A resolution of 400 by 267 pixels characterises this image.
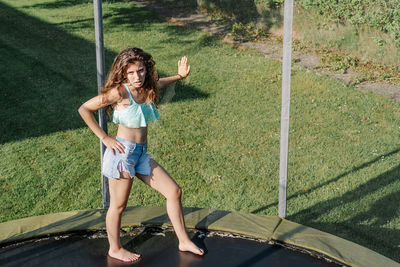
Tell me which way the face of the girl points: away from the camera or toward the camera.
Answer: toward the camera

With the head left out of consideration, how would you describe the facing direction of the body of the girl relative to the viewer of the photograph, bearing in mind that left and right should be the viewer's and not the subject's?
facing the viewer and to the right of the viewer
